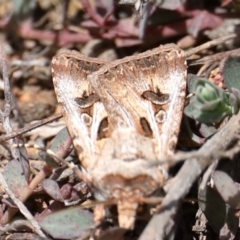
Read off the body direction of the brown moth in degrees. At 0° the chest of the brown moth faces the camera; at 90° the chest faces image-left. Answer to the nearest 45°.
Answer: approximately 0°
